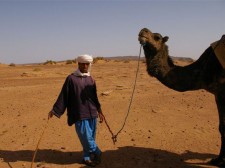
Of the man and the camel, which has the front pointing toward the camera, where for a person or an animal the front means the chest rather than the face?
the man

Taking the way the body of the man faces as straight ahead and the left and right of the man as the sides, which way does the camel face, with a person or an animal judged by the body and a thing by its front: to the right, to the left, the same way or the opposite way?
to the right

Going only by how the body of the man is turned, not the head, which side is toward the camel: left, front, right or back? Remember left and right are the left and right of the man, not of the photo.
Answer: left

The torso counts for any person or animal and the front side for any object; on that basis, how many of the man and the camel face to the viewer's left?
1

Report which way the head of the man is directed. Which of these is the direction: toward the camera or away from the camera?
toward the camera

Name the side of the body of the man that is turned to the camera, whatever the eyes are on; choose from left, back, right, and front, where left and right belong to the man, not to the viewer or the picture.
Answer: front

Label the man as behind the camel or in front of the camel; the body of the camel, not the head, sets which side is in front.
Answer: in front

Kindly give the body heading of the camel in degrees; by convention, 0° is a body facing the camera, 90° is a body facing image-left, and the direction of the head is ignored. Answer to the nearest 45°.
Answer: approximately 90°
